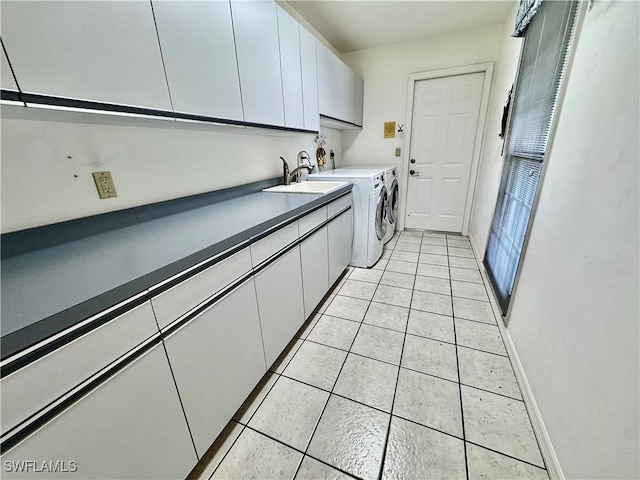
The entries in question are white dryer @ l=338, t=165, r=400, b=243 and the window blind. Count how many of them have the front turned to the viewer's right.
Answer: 1

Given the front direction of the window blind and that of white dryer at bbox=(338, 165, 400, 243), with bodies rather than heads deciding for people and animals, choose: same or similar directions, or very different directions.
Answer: very different directions

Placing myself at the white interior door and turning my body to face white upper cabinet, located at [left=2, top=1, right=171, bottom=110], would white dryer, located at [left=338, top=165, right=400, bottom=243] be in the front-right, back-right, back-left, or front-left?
front-right

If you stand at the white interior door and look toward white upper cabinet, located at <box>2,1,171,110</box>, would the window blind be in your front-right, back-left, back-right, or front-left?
front-left

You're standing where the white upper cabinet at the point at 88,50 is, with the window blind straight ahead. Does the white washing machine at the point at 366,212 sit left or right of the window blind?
left

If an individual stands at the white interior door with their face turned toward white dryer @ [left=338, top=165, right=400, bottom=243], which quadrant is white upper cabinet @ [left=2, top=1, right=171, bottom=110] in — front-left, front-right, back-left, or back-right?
front-left

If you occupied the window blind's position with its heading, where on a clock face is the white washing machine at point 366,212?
The white washing machine is roughly at 12 o'clock from the window blind.

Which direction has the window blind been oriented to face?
to the viewer's left

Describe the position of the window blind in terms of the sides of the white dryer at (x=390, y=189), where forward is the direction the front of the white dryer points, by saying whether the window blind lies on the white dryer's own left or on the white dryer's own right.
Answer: on the white dryer's own right

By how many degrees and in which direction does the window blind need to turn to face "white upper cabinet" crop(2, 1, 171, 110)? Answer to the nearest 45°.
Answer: approximately 45° to its left

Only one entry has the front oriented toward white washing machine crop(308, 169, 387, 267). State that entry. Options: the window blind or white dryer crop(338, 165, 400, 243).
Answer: the window blind

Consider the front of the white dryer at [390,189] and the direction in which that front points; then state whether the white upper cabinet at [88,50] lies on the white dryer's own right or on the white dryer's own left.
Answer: on the white dryer's own right

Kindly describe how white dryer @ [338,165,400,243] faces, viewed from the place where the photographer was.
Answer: facing to the right of the viewer
